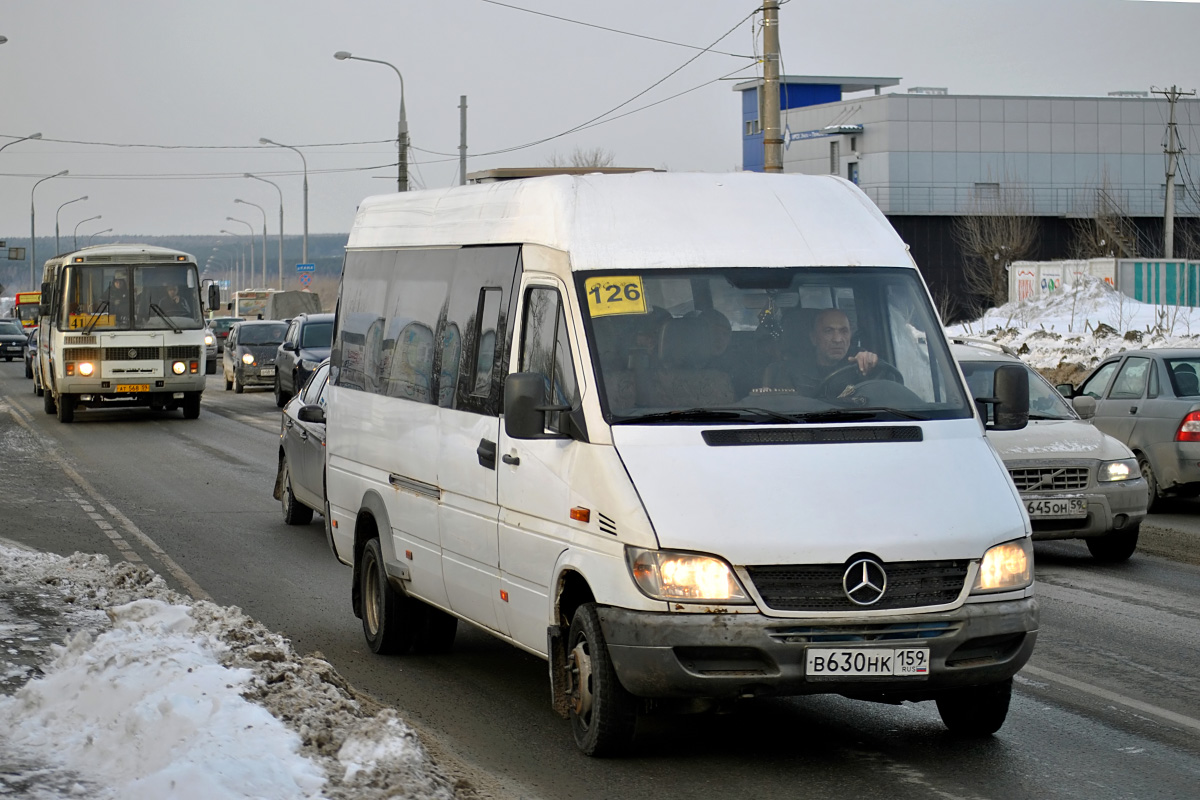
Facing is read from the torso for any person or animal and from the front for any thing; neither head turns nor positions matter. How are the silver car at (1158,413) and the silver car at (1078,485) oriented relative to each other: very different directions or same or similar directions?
very different directions

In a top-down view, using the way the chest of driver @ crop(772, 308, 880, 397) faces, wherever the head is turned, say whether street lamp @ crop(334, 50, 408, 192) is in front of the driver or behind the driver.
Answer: behind

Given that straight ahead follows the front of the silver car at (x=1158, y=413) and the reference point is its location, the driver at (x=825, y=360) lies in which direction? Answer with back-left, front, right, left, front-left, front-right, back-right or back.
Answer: back-left

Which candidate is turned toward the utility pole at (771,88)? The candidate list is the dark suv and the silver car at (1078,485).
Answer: the dark suv

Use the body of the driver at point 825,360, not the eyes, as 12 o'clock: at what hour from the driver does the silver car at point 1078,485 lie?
The silver car is roughly at 8 o'clock from the driver.

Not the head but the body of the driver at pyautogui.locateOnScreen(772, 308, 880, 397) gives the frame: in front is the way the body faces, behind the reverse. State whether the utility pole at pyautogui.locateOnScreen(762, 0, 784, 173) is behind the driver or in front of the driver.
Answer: behind

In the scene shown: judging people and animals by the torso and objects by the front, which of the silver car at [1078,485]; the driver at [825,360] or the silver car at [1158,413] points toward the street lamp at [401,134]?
the silver car at [1158,413]

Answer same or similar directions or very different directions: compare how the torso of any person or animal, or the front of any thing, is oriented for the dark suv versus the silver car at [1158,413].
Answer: very different directions

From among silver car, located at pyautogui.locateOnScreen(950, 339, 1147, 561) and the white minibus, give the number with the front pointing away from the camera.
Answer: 0

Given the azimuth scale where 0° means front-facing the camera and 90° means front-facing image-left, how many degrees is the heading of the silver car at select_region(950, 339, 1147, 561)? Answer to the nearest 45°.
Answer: approximately 315°

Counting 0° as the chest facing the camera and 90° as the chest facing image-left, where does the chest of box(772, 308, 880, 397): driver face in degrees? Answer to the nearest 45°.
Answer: approximately 315°

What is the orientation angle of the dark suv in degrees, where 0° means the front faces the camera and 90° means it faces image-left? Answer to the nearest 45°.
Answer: approximately 315°

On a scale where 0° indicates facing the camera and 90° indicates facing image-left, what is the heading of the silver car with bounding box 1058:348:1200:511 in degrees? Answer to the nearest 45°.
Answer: approximately 135°
